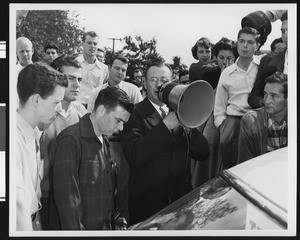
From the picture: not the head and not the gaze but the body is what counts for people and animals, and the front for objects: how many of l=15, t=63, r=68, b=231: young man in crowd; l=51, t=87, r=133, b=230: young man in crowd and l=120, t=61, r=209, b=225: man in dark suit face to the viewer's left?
0

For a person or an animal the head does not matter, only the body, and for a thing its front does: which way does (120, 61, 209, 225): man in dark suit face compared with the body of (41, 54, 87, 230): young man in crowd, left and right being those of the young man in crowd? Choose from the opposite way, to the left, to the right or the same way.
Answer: the same way

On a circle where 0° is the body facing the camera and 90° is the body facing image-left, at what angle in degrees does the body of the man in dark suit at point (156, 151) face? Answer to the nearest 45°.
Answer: approximately 315°

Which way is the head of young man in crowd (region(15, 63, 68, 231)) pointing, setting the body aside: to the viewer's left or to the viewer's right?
to the viewer's right

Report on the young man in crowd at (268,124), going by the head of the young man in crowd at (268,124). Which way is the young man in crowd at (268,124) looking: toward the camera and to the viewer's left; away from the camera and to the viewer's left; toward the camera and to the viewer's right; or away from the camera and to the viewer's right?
toward the camera and to the viewer's left

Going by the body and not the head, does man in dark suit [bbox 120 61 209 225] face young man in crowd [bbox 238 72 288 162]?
no

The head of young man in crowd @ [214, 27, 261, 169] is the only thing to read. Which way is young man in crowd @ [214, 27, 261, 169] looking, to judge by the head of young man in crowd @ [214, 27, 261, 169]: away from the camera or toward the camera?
toward the camera

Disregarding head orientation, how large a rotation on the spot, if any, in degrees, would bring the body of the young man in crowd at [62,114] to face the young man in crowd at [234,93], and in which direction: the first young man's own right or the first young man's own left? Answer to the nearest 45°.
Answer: approximately 45° to the first young man's own left

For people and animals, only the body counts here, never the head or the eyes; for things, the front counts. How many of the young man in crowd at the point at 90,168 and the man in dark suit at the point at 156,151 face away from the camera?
0

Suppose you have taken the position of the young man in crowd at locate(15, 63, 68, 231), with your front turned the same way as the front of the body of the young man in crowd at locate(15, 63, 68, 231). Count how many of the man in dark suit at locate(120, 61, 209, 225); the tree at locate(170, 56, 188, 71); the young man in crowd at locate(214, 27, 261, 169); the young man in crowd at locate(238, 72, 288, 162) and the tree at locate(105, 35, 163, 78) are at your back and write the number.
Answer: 0

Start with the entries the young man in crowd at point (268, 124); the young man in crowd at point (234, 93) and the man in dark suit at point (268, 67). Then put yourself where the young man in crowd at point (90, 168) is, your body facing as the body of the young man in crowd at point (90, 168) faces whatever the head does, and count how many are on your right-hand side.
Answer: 0

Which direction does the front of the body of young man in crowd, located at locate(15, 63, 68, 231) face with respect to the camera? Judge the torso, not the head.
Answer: to the viewer's right
